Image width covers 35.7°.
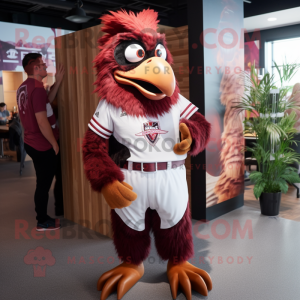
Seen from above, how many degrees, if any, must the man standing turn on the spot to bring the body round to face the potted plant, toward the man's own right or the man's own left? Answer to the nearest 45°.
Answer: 0° — they already face it

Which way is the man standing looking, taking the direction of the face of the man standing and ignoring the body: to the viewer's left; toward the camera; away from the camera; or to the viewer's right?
to the viewer's right

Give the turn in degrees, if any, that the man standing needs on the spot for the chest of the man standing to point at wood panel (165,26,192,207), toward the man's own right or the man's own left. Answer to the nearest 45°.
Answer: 0° — they already face it

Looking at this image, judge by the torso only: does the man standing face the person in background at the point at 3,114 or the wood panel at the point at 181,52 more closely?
the wood panel

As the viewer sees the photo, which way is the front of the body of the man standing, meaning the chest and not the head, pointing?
to the viewer's right

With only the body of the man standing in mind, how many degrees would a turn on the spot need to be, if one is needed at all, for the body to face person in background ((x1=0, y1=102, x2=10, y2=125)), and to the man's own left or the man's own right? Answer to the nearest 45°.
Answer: approximately 90° to the man's own left
